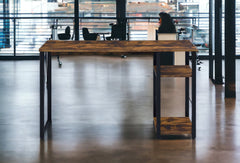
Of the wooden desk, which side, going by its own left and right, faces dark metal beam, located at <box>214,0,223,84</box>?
back

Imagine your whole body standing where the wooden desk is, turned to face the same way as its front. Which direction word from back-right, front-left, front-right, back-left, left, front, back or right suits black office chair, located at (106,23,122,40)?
back

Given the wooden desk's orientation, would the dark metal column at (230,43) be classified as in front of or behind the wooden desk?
behind

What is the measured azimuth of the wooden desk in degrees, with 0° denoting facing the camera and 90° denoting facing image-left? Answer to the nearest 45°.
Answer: approximately 0°

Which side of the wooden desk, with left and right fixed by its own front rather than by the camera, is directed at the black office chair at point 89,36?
back
